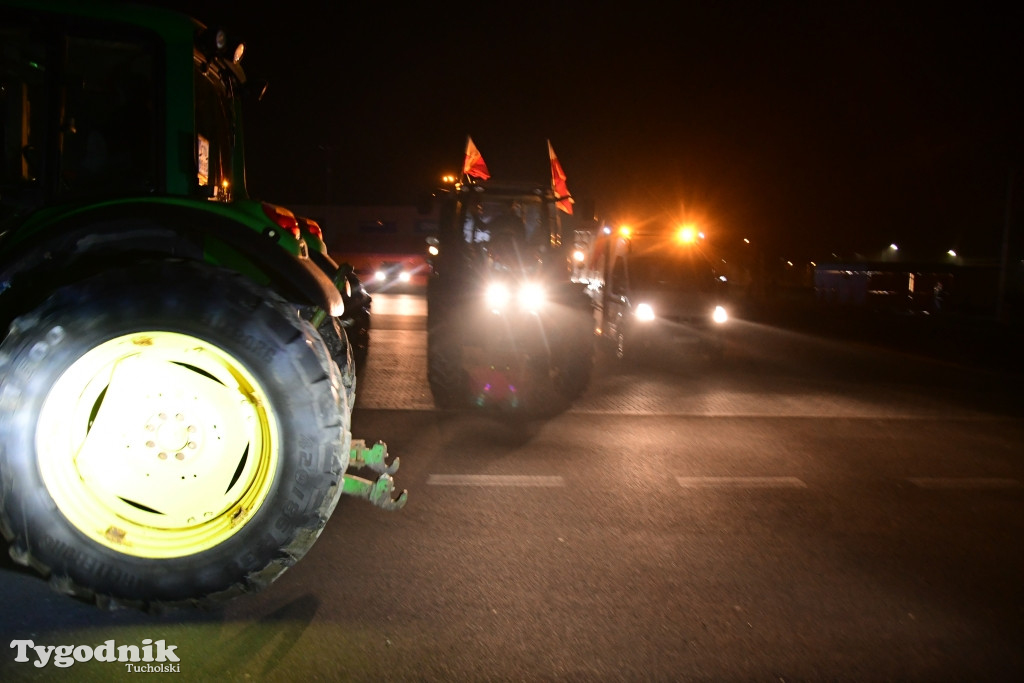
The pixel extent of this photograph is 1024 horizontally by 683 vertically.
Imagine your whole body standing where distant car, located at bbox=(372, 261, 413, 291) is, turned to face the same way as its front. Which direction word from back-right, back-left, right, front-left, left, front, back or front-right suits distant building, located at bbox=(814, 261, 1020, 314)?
left

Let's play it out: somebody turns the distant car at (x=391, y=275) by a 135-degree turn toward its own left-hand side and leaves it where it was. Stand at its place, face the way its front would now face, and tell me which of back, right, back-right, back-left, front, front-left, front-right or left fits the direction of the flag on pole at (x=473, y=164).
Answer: back-right

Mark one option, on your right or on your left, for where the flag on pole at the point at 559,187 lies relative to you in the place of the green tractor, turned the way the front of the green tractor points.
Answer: on your right

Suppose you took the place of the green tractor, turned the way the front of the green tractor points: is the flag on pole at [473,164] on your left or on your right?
on your right

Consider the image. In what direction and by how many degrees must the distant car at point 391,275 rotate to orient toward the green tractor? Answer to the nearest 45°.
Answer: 0° — it already faces it

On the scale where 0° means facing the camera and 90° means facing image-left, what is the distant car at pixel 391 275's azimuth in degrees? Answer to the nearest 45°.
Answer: approximately 0°

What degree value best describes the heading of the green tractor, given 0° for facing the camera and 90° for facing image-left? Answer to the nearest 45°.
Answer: approximately 90°

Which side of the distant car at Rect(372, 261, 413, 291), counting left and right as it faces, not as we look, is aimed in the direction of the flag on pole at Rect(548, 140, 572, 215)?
front

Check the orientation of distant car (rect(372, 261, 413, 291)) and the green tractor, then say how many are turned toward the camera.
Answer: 1
